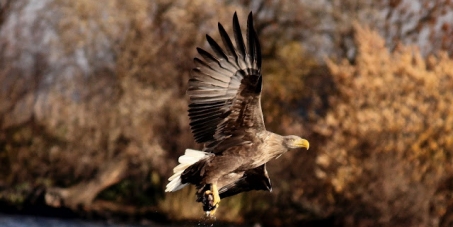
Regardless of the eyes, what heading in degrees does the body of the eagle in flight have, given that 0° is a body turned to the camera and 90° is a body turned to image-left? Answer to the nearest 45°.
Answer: approximately 270°
